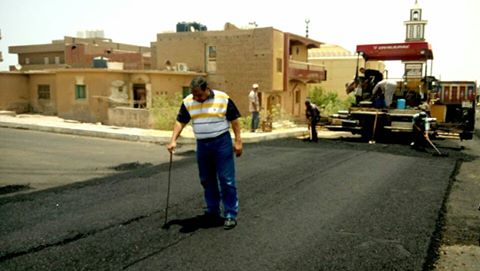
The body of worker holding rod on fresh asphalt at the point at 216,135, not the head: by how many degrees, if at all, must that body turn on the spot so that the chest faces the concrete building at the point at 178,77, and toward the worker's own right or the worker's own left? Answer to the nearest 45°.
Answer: approximately 180°

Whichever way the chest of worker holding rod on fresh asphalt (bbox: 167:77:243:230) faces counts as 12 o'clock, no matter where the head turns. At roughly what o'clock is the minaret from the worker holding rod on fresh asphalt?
The minaret is roughly at 7 o'clock from the worker holding rod on fresh asphalt.

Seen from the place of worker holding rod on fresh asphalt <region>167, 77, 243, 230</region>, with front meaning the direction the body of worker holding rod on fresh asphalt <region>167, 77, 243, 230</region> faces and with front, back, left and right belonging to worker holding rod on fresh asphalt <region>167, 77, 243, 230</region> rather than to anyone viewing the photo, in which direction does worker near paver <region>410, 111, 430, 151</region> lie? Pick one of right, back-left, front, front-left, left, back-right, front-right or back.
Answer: back-left

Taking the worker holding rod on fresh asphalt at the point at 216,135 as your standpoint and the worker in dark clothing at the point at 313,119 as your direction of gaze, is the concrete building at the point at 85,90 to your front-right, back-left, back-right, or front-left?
front-left

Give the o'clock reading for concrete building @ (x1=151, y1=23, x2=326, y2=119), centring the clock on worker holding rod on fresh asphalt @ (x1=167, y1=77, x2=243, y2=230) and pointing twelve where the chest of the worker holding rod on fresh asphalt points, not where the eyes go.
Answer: The concrete building is roughly at 6 o'clock from the worker holding rod on fresh asphalt.

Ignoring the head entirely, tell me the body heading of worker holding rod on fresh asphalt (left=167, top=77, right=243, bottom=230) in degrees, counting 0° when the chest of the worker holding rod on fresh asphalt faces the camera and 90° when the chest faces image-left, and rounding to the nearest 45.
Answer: approximately 0°

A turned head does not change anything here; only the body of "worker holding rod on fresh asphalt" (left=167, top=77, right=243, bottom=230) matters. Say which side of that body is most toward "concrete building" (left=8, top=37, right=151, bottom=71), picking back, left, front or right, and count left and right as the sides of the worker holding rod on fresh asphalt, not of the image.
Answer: back

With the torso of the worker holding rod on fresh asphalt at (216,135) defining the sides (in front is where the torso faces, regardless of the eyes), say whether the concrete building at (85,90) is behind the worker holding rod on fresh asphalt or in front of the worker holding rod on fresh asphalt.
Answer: behind

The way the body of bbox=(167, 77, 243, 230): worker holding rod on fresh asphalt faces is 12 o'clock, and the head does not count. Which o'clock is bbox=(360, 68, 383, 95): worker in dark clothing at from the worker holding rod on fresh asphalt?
The worker in dark clothing is roughly at 7 o'clock from the worker holding rod on fresh asphalt.

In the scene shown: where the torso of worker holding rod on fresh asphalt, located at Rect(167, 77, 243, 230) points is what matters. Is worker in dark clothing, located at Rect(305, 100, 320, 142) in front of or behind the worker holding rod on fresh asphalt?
behind

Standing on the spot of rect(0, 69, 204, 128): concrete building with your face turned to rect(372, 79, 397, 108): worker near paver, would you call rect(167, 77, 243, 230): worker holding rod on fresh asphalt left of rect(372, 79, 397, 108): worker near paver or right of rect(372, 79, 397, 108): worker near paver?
right

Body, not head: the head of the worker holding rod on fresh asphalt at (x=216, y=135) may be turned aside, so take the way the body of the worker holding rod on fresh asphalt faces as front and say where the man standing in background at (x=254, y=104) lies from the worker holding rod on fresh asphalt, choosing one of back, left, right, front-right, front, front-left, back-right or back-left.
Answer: back

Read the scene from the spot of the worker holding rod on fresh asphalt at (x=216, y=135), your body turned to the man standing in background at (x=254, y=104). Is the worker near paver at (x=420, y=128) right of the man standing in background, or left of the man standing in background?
right
